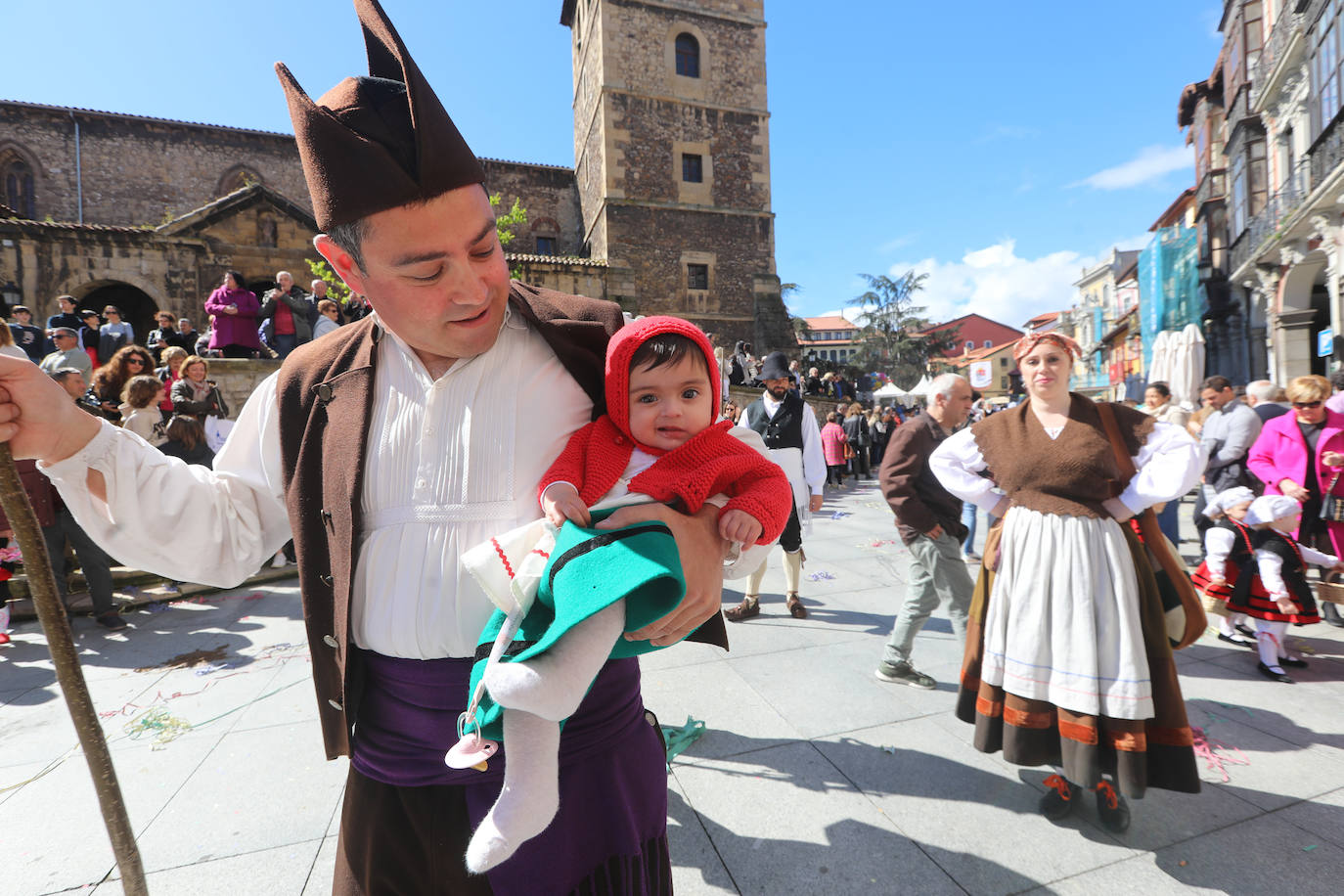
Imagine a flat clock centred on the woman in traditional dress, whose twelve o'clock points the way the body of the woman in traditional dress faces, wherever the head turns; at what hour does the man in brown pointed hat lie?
The man in brown pointed hat is roughly at 1 o'clock from the woman in traditional dress.

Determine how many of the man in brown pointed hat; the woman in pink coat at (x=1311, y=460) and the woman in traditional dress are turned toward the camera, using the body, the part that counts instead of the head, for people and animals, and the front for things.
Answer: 3

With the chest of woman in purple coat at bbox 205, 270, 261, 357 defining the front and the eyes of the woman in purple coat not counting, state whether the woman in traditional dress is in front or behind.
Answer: in front

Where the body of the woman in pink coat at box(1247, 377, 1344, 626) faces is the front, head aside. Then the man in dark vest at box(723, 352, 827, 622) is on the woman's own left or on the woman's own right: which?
on the woman's own right

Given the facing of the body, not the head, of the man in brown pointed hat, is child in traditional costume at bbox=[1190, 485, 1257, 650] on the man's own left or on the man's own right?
on the man's own left

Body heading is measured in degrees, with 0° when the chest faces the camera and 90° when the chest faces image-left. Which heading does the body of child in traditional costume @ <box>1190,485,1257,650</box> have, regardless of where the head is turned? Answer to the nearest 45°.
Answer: approximately 315°

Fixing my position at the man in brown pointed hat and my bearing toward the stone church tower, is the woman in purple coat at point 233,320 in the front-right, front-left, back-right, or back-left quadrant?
front-left

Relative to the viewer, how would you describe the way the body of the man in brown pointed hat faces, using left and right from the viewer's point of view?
facing the viewer

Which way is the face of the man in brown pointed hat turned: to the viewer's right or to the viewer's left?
to the viewer's right

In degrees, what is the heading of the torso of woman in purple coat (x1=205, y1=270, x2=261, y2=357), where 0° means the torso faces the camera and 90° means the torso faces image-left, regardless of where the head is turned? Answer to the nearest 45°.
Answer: approximately 0°

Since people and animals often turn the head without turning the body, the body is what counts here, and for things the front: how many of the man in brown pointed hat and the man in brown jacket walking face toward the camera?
1

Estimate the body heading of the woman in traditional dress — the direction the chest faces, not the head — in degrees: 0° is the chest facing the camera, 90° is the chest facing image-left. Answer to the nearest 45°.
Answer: approximately 0°
